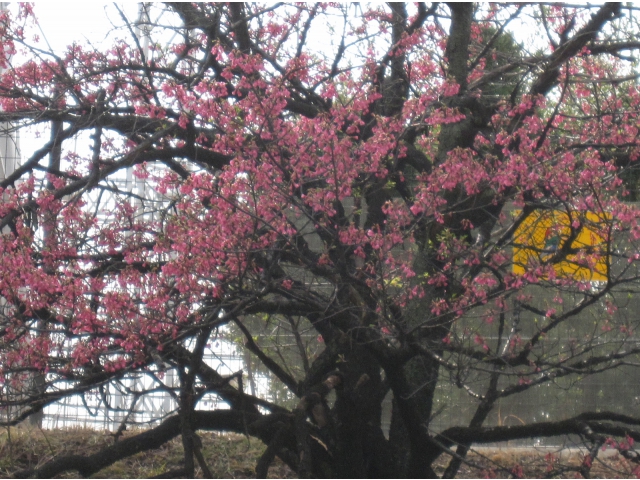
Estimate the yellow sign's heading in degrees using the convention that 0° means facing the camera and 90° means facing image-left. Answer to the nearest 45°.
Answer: approximately 0°
